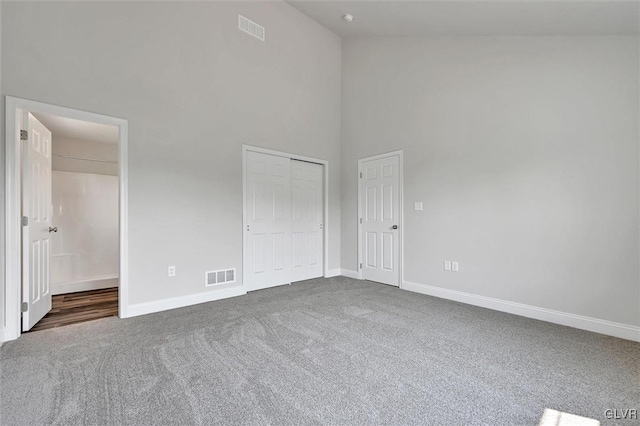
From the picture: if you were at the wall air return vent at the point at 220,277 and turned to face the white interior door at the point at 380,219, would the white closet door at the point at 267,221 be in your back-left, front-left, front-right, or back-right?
front-left

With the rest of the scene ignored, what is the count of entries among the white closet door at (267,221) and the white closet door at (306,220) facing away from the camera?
0

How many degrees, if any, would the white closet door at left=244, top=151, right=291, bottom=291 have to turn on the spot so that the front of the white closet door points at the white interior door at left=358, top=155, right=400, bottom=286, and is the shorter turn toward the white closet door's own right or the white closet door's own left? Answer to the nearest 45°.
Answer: approximately 45° to the white closet door's own left

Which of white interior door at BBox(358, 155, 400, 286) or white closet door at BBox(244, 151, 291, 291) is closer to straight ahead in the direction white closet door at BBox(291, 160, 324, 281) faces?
the white interior door

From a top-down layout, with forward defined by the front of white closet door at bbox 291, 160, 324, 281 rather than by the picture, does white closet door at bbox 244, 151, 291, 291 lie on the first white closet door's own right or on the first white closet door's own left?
on the first white closet door's own right

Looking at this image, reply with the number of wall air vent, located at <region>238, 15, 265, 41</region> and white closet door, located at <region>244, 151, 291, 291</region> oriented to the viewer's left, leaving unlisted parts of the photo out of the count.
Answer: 0

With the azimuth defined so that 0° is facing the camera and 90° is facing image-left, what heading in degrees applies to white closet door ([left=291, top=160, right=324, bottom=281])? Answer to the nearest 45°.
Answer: approximately 315°

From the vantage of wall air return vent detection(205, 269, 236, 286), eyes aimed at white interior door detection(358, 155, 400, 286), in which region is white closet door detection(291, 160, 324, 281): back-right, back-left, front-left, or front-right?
front-left

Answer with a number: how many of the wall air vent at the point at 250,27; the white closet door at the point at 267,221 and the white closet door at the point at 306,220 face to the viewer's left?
0

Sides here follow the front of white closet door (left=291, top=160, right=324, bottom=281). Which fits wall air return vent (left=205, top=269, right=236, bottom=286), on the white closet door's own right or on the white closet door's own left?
on the white closet door's own right

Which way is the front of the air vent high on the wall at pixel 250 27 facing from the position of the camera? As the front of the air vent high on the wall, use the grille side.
facing the viewer and to the right of the viewer
